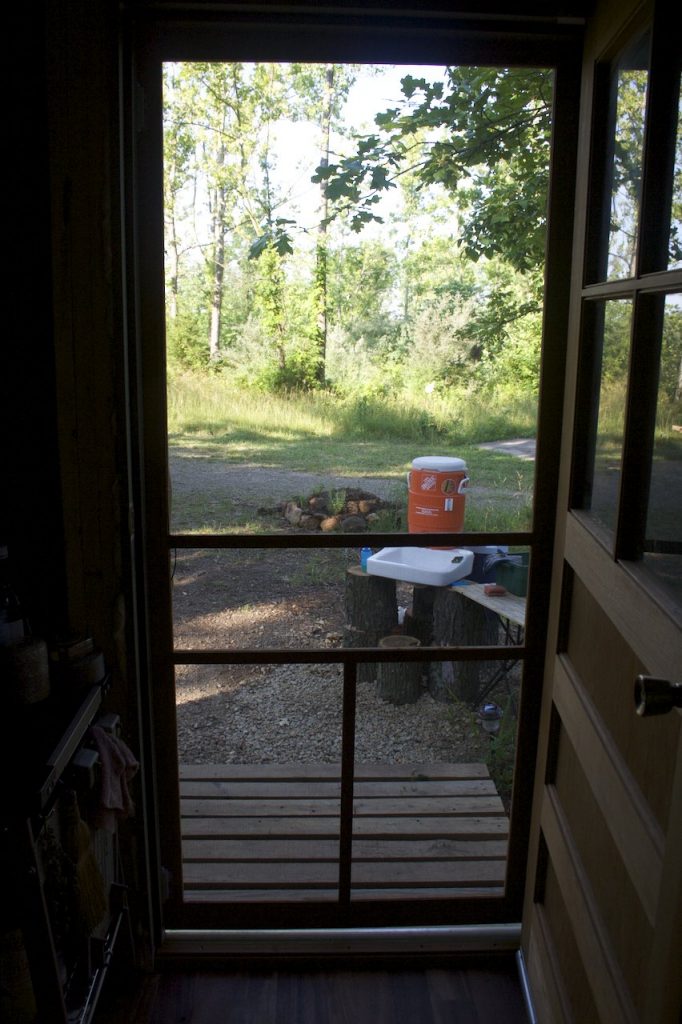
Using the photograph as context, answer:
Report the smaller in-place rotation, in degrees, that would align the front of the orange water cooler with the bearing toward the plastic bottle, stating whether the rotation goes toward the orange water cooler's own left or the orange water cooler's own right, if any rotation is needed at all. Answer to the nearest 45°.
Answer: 0° — it already faces it

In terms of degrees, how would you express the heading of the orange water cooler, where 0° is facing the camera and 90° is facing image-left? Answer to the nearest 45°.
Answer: approximately 45°

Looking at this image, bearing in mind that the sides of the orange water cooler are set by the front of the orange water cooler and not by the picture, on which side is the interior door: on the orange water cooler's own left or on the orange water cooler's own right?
on the orange water cooler's own left
